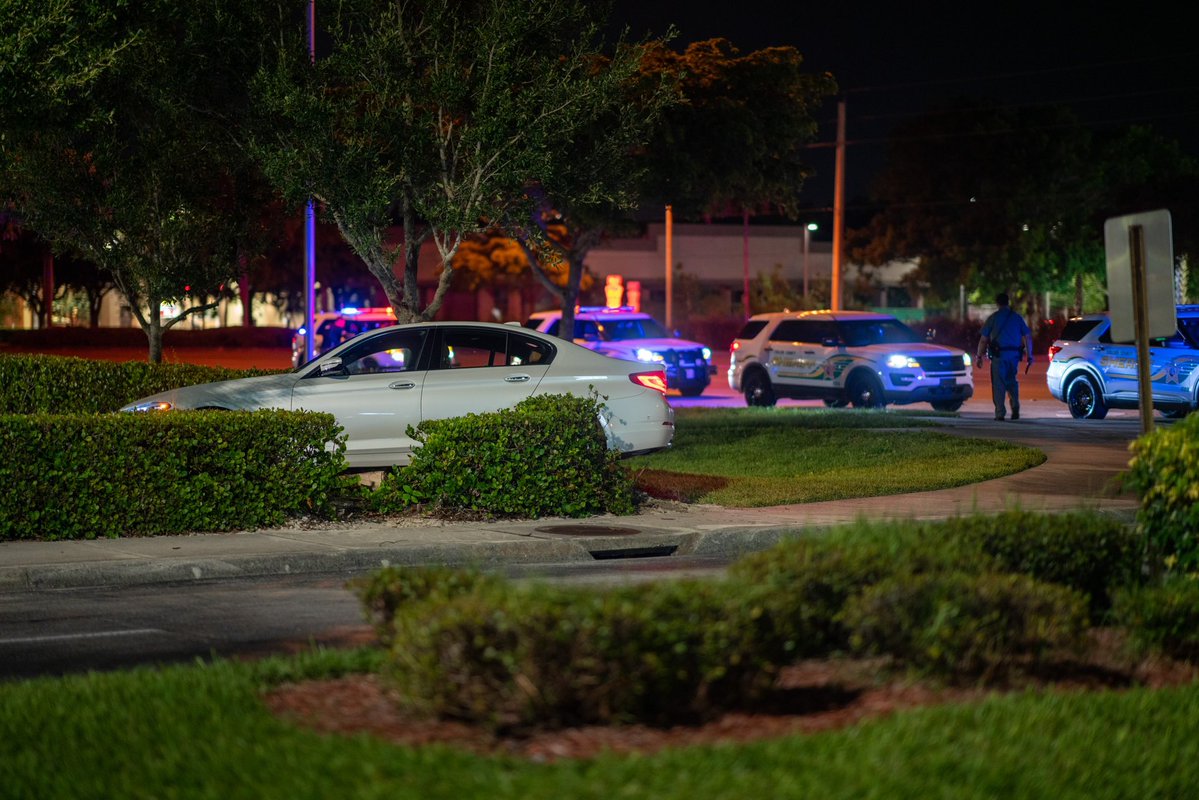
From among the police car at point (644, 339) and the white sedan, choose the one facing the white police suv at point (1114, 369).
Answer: the police car

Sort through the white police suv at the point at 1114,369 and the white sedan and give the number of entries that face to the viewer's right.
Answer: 1

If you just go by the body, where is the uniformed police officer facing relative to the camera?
away from the camera

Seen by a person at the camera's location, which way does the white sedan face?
facing to the left of the viewer

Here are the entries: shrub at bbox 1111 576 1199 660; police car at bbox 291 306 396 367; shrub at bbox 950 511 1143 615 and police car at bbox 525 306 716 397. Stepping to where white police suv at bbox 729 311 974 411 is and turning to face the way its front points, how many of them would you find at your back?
2

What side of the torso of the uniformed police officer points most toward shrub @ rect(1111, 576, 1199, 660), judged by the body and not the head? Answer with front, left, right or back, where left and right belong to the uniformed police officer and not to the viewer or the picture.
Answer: back

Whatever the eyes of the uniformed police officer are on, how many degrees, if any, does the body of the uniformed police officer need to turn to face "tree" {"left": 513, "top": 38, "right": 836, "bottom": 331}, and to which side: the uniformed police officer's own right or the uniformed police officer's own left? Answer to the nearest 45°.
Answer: approximately 45° to the uniformed police officer's own left

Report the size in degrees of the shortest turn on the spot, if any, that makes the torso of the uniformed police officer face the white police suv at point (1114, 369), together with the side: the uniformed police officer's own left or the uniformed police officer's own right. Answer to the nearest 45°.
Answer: approximately 45° to the uniformed police officer's own right

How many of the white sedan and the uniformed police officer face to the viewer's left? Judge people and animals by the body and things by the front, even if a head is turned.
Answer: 1

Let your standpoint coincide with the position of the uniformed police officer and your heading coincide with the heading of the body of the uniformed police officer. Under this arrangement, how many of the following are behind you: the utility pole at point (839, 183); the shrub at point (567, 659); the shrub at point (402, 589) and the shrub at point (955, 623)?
3

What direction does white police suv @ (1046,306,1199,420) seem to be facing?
to the viewer's right

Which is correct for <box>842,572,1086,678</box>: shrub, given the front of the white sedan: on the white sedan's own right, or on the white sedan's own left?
on the white sedan's own left

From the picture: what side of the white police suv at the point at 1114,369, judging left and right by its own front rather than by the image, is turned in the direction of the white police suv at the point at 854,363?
back

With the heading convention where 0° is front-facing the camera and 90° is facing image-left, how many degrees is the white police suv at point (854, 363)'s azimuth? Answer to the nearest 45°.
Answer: approximately 315°
